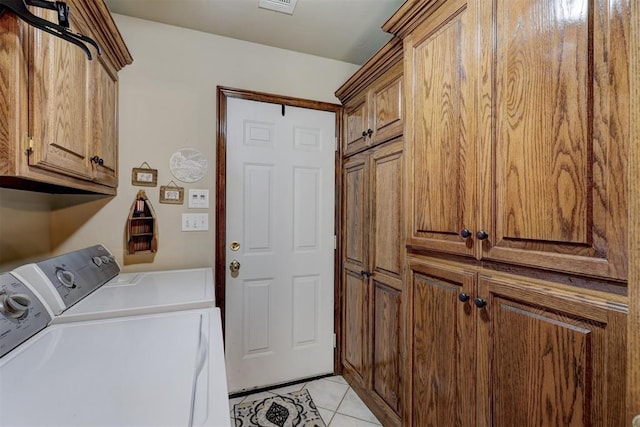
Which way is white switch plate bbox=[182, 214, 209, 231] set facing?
toward the camera

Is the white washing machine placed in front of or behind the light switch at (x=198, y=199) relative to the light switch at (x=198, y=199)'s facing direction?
in front

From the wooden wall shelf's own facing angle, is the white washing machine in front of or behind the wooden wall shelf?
in front

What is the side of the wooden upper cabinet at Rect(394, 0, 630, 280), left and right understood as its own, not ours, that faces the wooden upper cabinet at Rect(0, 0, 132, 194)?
front

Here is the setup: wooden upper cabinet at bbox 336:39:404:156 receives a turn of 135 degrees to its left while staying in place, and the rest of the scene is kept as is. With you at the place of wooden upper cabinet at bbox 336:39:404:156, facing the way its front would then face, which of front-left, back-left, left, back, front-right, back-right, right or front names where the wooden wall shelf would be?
back

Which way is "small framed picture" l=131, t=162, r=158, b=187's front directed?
toward the camera

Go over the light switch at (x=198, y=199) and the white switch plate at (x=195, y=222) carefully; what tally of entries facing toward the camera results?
2

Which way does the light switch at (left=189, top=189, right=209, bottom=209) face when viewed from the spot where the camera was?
facing the viewer

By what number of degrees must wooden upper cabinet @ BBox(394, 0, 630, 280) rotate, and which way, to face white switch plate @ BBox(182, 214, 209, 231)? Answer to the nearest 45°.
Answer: approximately 45° to its right

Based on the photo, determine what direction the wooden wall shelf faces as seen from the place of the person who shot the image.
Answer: facing the viewer
